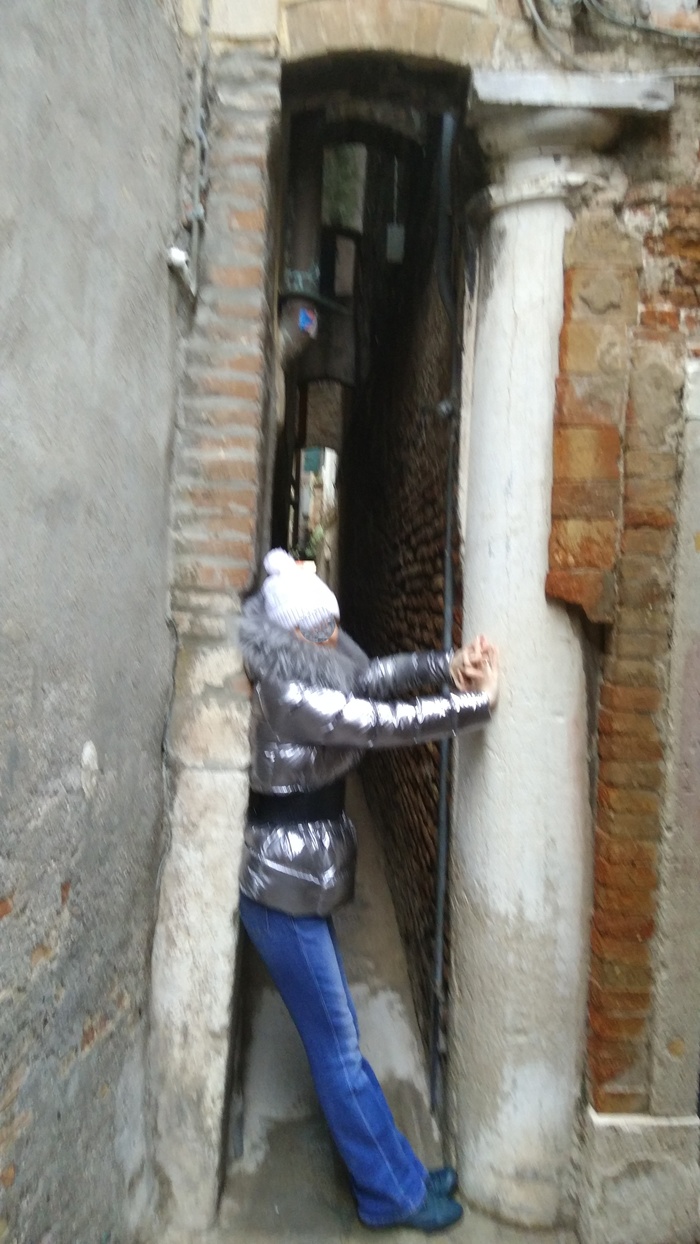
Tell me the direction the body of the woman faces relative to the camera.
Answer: to the viewer's right

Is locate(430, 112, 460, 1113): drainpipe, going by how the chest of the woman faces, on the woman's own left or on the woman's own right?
on the woman's own left
